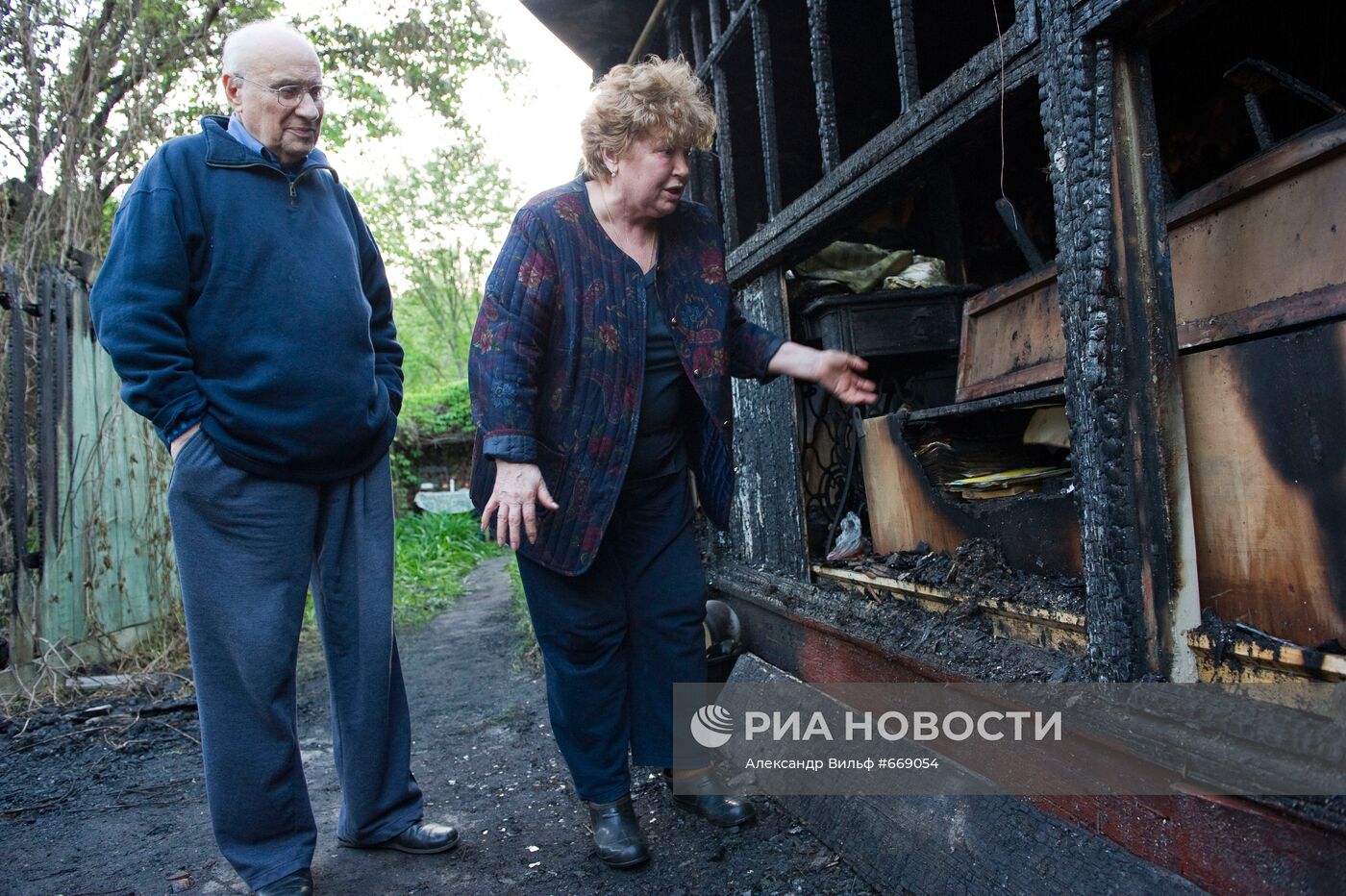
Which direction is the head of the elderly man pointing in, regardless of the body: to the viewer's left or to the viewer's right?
to the viewer's right

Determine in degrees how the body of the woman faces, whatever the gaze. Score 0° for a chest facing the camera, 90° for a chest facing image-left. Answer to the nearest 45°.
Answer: approximately 315°

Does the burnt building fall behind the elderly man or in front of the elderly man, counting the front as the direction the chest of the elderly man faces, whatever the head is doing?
in front

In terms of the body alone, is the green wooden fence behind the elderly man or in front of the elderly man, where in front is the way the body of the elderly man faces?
behind

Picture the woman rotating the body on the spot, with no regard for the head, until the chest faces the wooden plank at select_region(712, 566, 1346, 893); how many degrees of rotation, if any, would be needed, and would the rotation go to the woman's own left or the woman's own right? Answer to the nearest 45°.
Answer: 0° — they already face it

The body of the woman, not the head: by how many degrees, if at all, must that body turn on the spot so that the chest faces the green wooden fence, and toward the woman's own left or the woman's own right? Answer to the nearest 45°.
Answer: approximately 180°

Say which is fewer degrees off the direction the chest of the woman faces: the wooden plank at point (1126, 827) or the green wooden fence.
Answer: the wooden plank
